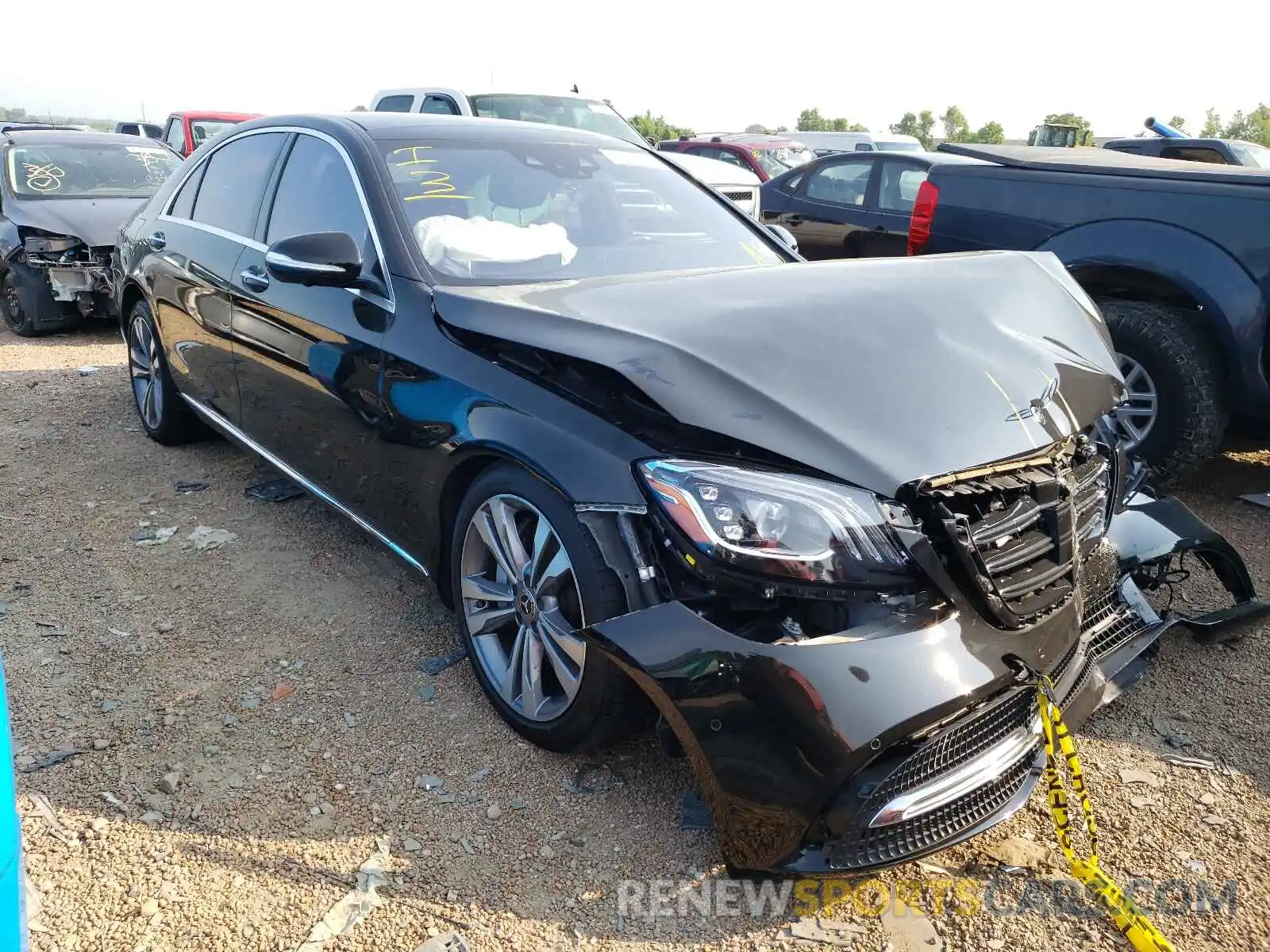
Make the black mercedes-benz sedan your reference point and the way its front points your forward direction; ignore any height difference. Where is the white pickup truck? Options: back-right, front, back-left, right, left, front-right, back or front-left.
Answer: back-left

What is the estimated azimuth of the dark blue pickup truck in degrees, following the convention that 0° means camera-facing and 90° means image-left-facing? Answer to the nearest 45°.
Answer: approximately 315°

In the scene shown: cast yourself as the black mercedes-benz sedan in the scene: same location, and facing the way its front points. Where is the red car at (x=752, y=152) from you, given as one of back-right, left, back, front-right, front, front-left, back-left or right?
back-left

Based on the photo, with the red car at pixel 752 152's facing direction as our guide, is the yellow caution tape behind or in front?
in front

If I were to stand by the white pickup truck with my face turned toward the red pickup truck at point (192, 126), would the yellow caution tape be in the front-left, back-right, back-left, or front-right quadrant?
back-left

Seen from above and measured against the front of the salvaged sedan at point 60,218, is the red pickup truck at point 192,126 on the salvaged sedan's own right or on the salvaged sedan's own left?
on the salvaged sedan's own left

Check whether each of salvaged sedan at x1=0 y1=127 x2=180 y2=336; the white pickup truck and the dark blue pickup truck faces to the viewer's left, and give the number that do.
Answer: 0

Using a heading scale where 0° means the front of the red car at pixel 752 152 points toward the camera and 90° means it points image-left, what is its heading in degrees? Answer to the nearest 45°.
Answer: approximately 315°

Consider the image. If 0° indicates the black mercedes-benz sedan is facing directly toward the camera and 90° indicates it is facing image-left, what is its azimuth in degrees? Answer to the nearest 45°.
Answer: approximately 315°

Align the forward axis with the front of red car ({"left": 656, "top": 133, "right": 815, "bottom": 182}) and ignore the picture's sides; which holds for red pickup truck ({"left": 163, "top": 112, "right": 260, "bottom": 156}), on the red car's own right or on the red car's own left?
on the red car's own right

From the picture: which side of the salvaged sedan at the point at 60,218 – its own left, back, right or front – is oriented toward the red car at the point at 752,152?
left

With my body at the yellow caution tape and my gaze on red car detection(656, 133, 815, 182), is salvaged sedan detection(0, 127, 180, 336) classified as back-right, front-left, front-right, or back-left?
front-left
